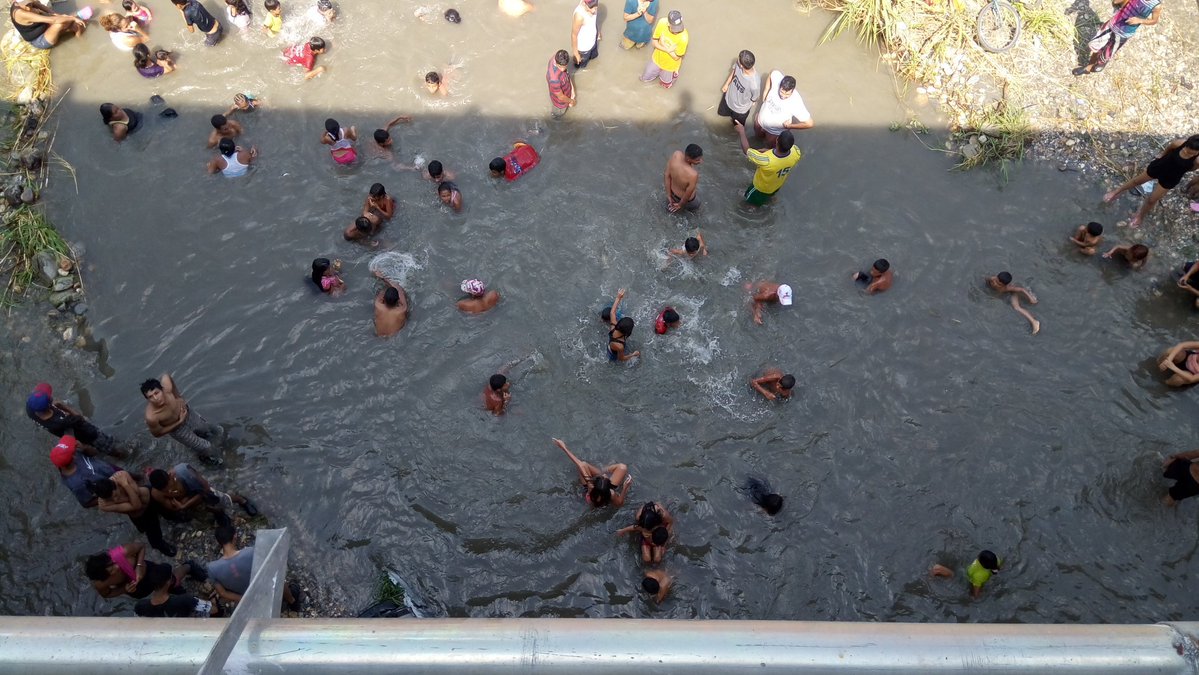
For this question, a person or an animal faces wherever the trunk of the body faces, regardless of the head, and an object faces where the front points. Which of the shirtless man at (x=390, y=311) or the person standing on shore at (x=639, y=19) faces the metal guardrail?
the person standing on shore

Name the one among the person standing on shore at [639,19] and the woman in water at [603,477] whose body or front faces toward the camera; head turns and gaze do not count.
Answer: the person standing on shore

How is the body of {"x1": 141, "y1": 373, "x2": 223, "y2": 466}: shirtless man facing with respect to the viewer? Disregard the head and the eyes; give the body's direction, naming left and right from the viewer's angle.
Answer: facing the viewer and to the right of the viewer

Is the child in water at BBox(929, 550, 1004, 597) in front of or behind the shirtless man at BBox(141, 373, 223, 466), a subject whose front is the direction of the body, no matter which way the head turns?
in front

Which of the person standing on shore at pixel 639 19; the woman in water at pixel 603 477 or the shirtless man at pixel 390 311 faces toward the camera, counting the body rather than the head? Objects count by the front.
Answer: the person standing on shore

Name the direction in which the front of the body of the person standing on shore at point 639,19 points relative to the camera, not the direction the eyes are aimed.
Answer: toward the camera

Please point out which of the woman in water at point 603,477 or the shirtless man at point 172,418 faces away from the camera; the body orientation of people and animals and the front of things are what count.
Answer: the woman in water

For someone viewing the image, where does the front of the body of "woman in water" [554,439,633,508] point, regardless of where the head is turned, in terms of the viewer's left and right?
facing away from the viewer

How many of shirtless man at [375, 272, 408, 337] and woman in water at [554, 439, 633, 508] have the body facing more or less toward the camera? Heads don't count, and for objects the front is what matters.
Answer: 0

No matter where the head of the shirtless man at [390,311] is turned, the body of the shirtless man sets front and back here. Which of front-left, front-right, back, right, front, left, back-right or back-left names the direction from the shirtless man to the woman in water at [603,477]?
back-right

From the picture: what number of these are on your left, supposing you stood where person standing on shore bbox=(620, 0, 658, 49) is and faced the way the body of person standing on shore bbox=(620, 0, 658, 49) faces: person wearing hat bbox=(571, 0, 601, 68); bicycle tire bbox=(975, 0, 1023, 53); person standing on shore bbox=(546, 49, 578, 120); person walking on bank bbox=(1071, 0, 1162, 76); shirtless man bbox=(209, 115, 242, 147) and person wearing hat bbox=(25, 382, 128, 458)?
2

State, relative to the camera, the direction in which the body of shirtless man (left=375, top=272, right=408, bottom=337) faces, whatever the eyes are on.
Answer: away from the camera

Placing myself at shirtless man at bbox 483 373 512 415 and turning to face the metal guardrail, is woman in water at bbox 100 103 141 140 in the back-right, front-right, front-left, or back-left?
back-right

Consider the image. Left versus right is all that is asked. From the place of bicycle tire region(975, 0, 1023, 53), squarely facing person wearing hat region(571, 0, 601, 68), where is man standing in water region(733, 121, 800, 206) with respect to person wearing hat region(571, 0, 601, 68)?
left

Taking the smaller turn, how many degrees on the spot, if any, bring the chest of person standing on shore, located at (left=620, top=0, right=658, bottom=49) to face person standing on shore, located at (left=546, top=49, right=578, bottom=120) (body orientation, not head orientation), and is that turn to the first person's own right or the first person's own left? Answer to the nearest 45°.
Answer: approximately 45° to the first person's own right

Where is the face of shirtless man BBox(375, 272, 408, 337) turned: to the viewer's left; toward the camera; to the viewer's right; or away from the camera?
away from the camera

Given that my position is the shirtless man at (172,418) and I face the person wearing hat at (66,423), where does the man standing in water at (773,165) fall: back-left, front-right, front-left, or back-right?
back-right

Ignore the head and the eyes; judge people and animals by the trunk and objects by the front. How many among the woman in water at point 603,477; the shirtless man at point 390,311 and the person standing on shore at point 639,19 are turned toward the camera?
1

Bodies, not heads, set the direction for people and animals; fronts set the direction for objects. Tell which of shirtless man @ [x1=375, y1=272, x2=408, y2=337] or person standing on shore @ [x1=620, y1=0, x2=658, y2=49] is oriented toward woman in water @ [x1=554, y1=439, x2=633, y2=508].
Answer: the person standing on shore
